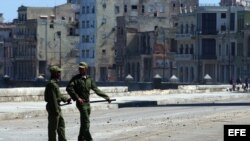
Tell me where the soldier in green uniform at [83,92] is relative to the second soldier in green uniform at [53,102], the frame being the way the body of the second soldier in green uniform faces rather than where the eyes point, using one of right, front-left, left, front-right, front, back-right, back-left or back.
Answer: front-left

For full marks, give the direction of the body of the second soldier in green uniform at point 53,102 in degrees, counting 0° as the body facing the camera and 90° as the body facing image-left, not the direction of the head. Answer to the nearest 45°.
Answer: approximately 270°

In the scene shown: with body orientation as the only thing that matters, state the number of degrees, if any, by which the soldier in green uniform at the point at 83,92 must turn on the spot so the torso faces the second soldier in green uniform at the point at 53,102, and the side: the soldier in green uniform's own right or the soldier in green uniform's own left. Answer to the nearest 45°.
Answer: approximately 45° to the soldier in green uniform's own right
